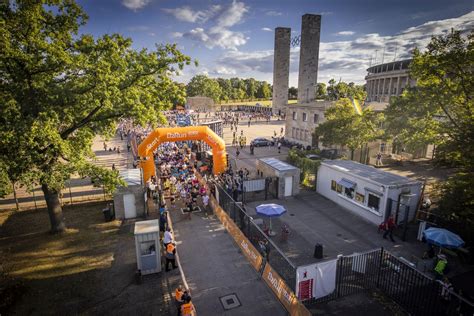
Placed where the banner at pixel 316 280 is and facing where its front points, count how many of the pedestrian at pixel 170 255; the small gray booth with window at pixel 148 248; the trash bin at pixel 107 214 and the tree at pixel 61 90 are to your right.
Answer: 4

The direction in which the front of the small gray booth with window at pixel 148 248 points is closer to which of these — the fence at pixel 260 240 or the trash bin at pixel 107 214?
the fence

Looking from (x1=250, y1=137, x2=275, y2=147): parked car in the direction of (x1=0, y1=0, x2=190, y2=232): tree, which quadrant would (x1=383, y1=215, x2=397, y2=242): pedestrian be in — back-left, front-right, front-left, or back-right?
front-left

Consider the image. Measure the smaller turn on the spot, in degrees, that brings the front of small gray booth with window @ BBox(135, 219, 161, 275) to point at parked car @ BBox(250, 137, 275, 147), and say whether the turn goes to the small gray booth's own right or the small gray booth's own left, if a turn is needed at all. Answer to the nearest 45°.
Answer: approximately 135° to the small gray booth's own left

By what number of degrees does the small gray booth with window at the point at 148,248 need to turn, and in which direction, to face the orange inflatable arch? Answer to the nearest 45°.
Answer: approximately 180°

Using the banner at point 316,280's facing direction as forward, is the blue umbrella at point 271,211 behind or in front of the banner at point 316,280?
behind

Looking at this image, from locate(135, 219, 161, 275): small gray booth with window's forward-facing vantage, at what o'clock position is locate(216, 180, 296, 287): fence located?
The fence is roughly at 9 o'clock from the small gray booth with window.

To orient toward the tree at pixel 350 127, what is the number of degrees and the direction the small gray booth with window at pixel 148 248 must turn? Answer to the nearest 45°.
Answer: approximately 135° to its left

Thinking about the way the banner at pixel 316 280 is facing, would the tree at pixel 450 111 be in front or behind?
behind

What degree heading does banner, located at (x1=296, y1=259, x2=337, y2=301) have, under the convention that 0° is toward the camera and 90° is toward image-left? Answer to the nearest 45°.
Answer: approximately 0°

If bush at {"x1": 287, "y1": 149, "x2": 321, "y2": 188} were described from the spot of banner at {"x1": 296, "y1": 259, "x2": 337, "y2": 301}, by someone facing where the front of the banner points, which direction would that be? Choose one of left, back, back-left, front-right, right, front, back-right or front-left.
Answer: back

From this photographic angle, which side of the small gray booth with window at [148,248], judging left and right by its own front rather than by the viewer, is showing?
front

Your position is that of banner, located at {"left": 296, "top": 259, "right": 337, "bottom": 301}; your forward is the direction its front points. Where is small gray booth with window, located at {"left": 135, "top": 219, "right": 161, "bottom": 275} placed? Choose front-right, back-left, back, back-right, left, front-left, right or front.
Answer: right

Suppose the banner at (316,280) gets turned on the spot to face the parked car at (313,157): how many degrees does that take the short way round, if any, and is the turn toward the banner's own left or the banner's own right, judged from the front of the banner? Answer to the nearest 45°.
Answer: approximately 180°

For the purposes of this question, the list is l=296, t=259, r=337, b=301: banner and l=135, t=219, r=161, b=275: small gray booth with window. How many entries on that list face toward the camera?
2

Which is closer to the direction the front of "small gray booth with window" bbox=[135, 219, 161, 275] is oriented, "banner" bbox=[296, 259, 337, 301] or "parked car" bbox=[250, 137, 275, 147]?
the banner

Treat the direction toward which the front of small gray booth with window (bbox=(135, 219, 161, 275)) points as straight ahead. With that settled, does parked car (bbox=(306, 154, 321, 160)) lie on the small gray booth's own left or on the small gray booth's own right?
on the small gray booth's own left

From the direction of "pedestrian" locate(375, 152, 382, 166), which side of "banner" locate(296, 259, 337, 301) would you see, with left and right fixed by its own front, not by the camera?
back

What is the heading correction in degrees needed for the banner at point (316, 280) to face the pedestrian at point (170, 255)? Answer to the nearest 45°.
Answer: approximately 90° to its right
